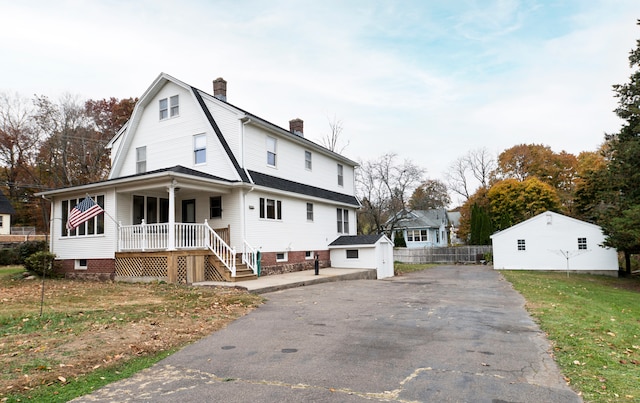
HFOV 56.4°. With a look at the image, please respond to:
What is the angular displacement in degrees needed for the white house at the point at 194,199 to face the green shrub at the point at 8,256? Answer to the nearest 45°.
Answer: approximately 90° to its right

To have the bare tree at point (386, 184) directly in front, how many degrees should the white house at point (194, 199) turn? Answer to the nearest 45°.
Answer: approximately 180°

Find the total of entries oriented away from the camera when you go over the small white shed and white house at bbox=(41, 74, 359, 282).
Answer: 0

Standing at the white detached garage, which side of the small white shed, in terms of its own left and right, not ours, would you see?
front

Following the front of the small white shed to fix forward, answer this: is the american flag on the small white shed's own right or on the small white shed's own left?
on the small white shed's own right

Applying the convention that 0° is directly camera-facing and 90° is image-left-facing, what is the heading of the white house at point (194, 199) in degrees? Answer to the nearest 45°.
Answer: approximately 45°

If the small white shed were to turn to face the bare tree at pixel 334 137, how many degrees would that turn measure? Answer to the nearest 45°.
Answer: approximately 135° to its left

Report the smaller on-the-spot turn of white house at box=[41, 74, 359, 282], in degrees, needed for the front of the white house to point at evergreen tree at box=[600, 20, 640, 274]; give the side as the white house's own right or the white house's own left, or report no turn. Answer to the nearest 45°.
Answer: approximately 135° to the white house's own left

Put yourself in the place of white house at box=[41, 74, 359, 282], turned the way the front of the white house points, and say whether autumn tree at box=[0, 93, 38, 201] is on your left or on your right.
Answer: on your right
